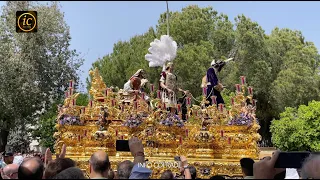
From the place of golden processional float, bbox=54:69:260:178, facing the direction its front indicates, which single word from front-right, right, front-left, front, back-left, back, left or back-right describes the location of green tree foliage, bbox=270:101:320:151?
front-left
